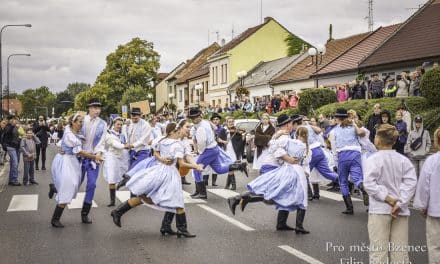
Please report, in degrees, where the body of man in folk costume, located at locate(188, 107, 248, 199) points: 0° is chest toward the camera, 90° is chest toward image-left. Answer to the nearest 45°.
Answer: approximately 90°
